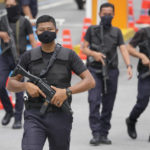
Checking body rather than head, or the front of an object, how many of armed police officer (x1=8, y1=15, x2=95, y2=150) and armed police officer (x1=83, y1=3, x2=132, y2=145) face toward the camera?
2

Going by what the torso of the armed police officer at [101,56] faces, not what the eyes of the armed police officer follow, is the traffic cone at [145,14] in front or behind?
behind

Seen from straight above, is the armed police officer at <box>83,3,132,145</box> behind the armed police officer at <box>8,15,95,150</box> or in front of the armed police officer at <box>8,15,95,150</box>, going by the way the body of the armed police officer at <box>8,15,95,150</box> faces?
behind

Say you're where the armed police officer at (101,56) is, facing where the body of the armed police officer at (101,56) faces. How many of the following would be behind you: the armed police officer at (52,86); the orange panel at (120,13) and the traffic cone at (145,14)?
2

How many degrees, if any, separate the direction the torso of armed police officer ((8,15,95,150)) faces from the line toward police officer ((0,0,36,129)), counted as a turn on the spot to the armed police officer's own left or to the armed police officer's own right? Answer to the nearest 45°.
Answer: approximately 180°

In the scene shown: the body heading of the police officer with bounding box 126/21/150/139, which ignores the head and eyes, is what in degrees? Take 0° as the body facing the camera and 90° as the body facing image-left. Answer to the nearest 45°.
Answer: approximately 315°

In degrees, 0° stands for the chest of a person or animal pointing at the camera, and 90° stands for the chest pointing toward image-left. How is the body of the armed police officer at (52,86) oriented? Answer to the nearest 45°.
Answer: approximately 0°

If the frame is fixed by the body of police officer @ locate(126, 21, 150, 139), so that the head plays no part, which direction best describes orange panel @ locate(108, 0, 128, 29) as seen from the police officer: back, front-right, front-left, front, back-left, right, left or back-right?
back-left

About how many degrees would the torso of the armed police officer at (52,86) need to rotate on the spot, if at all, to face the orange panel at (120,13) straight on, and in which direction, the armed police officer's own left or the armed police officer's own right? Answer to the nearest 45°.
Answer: approximately 180°

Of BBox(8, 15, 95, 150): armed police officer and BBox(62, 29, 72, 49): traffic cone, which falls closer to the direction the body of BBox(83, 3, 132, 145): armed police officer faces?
the armed police officer
